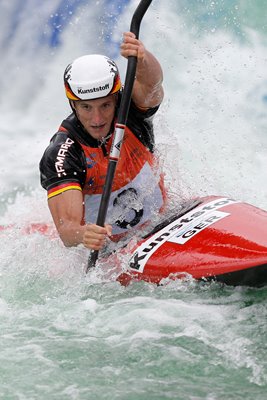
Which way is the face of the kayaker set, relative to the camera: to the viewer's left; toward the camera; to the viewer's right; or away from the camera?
toward the camera

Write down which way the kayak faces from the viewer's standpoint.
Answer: facing the viewer and to the right of the viewer
